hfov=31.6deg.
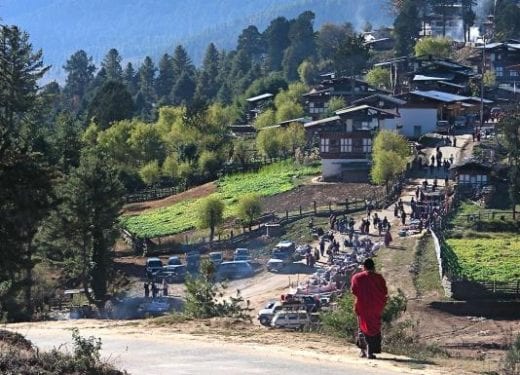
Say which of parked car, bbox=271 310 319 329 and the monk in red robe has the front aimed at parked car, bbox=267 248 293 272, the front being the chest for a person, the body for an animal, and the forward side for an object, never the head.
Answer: the monk in red robe

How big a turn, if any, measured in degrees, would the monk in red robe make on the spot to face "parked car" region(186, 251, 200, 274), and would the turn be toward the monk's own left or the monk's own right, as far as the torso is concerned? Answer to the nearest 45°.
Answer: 0° — they already face it

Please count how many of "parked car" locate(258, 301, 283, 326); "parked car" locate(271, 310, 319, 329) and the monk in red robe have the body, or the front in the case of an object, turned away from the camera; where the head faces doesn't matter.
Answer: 1

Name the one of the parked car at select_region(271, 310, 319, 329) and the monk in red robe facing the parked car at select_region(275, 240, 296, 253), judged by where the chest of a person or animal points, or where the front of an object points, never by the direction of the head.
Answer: the monk in red robe

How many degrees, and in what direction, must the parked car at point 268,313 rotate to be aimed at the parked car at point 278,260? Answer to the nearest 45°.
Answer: approximately 135° to its right

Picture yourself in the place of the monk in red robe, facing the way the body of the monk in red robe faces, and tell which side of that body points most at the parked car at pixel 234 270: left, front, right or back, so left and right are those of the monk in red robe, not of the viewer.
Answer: front

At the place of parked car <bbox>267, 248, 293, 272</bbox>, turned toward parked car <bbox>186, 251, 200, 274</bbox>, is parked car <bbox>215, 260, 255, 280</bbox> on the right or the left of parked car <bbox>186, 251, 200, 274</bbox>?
left

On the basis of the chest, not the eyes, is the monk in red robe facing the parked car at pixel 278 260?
yes

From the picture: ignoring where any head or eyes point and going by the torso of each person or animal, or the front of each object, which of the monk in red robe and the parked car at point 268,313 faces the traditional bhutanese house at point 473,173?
the monk in red robe

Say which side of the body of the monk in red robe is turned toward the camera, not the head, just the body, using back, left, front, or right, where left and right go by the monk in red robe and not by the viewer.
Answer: back

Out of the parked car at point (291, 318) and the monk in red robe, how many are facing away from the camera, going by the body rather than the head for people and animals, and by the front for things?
1

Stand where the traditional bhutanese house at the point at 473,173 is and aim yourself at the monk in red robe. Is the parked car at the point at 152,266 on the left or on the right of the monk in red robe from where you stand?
right
